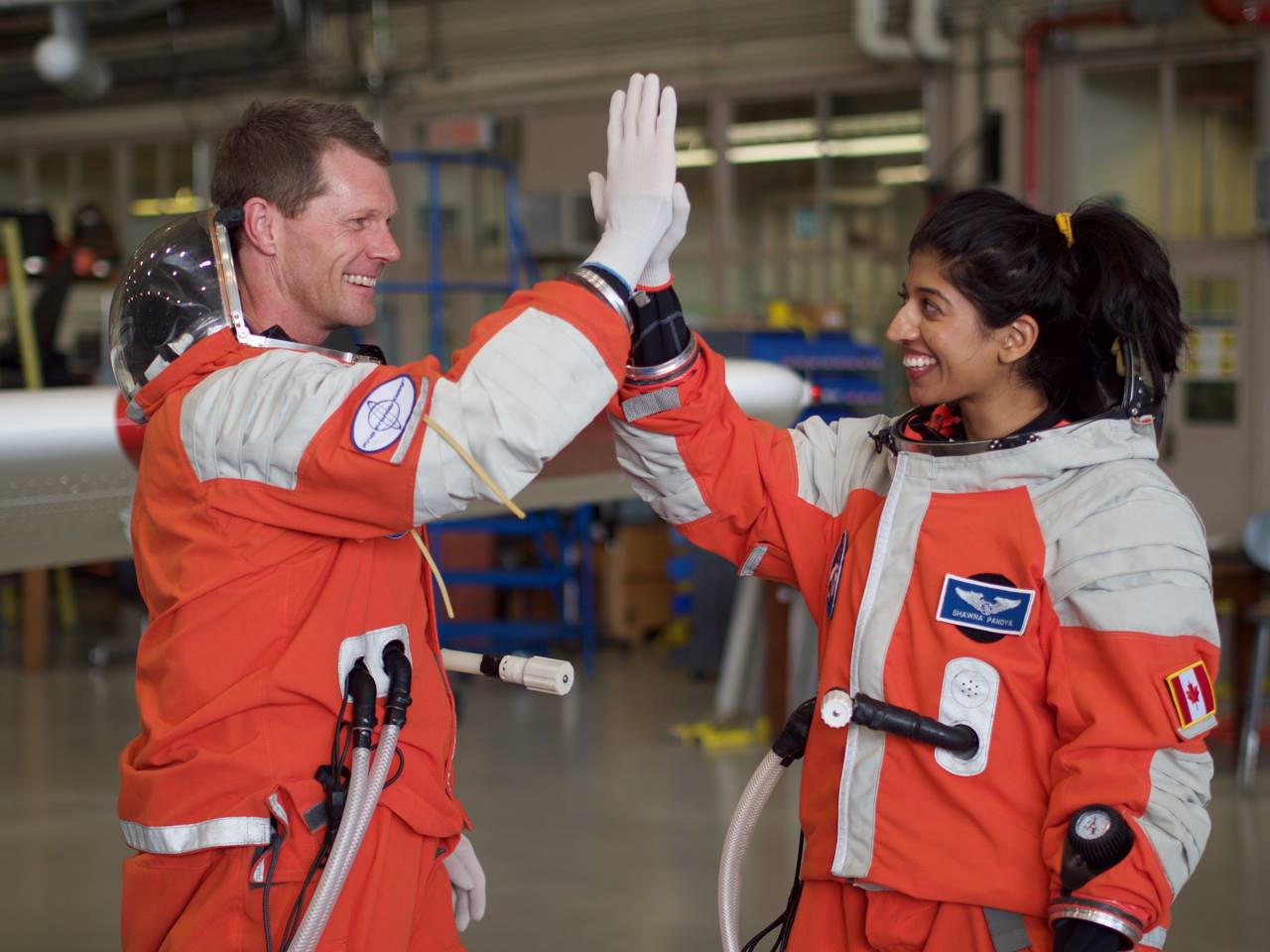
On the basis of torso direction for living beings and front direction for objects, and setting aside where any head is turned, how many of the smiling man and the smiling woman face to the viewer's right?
1

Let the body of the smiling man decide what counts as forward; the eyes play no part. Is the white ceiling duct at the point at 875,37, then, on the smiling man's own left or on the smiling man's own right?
on the smiling man's own left

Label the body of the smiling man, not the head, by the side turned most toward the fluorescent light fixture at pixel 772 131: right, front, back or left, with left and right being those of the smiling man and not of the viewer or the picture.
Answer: left

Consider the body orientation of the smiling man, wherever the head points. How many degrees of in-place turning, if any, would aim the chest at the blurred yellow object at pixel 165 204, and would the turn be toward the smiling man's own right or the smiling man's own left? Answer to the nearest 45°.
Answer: approximately 90° to the smiling man's own left

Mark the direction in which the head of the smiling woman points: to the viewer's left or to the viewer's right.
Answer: to the viewer's left

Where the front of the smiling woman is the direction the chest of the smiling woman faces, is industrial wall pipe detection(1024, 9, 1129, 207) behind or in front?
behind

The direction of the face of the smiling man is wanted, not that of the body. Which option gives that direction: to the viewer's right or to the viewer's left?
to the viewer's right

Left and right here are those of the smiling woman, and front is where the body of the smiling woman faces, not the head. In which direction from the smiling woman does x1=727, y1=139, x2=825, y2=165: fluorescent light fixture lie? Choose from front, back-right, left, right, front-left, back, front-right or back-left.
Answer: back-right

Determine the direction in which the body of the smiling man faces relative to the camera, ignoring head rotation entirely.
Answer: to the viewer's right

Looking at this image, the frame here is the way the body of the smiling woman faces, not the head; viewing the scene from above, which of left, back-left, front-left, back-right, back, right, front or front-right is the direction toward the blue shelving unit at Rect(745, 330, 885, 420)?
back-right
